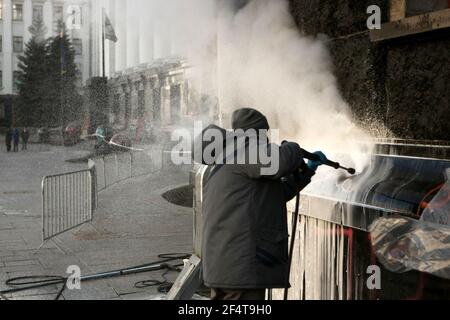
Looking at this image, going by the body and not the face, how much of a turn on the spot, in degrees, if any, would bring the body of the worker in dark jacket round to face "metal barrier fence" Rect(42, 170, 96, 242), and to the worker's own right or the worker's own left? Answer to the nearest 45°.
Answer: approximately 90° to the worker's own left

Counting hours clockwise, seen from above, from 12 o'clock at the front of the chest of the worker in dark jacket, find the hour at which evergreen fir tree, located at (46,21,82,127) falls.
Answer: The evergreen fir tree is roughly at 10 o'clock from the worker in dark jacket.

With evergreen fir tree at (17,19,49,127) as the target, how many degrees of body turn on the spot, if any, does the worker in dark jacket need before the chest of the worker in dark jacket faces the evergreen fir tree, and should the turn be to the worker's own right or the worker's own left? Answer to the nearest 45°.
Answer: approximately 45° to the worker's own left

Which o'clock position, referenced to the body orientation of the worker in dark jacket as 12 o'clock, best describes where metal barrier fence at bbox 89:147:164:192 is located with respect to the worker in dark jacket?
The metal barrier fence is roughly at 10 o'clock from the worker in dark jacket.

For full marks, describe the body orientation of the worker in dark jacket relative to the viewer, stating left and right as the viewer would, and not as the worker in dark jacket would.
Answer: facing away from the viewer and to the right of the viewer
